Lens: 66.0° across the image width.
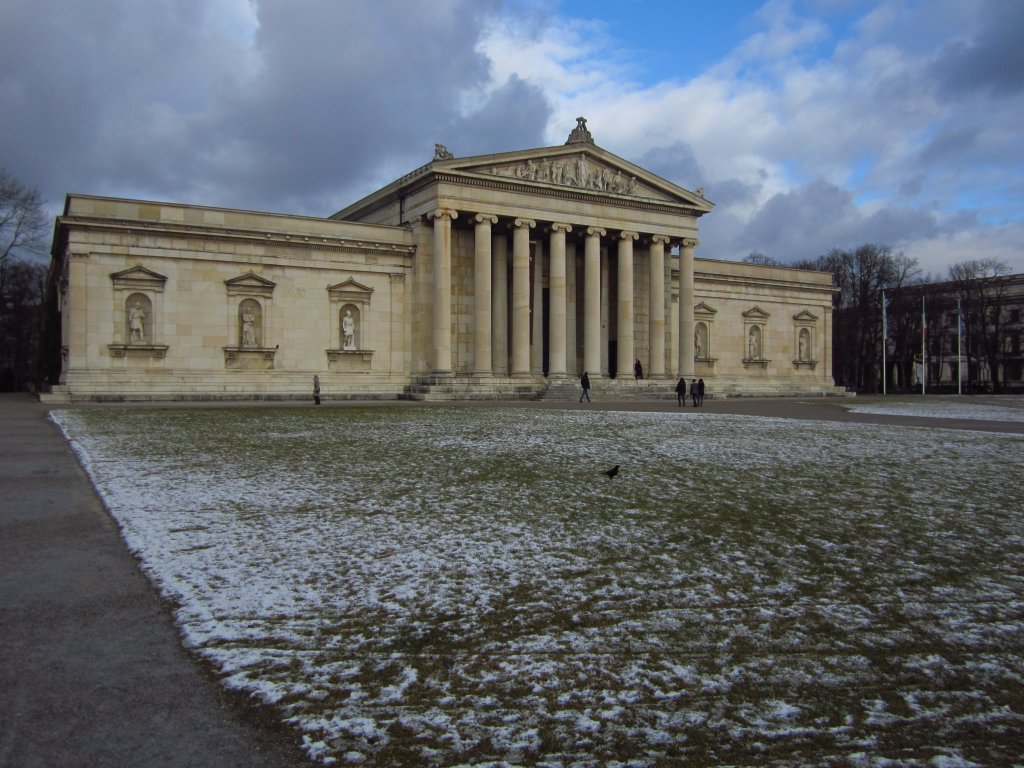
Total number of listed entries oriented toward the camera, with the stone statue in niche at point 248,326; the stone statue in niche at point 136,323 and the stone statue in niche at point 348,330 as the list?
3

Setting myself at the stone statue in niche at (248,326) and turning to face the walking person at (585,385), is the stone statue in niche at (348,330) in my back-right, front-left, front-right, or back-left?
front-left

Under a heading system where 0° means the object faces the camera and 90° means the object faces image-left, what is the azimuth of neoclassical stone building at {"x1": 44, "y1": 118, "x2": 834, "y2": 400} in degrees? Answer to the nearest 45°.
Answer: approximately 315°

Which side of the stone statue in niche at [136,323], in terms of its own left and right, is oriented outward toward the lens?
front

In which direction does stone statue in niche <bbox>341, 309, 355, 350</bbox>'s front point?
toward the camera

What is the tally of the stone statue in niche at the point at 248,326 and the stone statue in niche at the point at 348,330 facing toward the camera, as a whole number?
2

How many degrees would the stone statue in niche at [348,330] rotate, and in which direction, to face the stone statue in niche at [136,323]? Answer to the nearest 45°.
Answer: approximately 90° to its right

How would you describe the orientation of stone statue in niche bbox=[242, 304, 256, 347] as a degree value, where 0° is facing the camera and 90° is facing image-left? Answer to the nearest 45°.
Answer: approximately 0°

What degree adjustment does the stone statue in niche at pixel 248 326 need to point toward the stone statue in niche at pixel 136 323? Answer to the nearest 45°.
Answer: approximately 90° to its right

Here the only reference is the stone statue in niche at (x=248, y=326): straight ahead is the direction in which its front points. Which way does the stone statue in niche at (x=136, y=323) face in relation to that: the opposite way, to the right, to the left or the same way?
the same way

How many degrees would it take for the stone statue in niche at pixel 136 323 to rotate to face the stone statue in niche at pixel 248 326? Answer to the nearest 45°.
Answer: approximately 90° to its left

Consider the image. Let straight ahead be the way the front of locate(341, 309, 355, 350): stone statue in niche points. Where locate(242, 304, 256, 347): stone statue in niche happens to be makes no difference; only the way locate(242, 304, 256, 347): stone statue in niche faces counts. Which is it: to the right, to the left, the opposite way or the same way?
the same way
